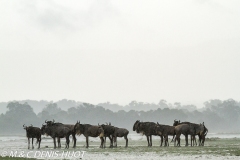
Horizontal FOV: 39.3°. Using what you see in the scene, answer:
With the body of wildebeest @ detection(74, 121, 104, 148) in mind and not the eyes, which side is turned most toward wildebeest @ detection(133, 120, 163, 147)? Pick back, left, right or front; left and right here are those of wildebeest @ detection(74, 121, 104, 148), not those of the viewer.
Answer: back

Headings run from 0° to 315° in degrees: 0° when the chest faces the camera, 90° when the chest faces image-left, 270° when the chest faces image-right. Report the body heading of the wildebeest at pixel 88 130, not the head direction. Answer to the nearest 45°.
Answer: approximately 90°

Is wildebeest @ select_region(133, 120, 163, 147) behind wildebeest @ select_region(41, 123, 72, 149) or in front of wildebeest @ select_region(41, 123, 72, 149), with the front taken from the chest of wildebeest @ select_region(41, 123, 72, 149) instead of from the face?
behind

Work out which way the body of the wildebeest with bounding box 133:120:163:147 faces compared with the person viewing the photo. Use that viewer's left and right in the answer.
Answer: facing to the left of the viewer

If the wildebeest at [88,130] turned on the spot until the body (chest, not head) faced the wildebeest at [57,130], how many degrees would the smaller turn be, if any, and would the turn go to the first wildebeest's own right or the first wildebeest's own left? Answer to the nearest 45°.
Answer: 0° — it already faces it

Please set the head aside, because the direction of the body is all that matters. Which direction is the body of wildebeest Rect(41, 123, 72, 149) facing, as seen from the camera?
to the viewer's left

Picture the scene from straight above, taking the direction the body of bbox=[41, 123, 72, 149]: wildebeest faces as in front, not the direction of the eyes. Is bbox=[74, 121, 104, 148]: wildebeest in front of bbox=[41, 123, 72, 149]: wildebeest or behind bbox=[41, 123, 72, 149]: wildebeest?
behind
